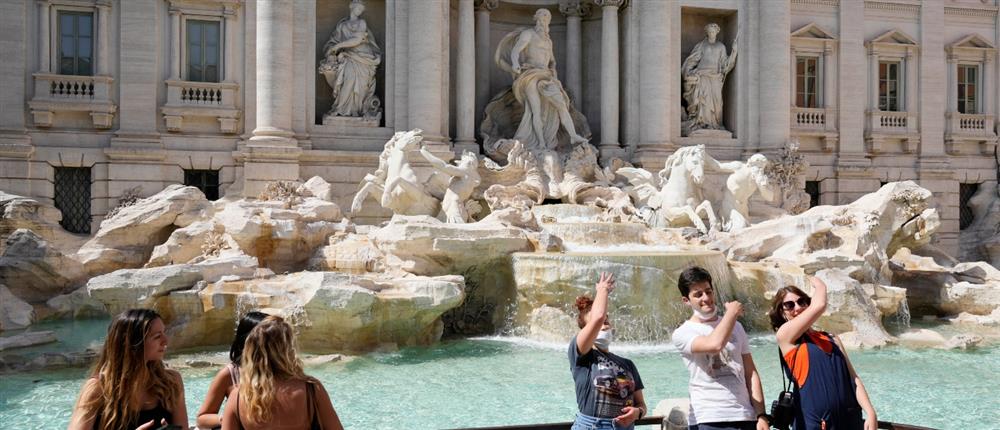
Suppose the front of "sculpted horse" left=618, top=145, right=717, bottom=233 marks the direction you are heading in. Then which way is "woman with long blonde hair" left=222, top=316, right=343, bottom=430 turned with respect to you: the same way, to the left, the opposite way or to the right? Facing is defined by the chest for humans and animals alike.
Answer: the opposite way

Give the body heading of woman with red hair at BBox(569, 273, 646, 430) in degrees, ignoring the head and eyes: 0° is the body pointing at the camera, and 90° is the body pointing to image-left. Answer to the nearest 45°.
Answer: approximately 315°

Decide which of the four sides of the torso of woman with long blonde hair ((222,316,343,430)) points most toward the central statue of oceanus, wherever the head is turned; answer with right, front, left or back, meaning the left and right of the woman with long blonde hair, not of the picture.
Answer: front

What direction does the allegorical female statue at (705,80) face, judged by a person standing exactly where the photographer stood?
facing the viewer

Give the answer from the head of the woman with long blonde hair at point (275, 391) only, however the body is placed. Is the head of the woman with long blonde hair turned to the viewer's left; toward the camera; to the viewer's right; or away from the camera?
away from the camera

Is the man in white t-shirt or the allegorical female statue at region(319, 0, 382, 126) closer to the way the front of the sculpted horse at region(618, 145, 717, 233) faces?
the man in white t-shirt

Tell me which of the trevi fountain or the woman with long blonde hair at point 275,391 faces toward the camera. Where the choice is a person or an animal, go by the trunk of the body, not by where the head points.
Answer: the trevi fountain

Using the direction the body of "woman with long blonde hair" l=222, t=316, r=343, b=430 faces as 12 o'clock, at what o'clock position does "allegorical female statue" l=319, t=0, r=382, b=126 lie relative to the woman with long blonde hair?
The allegorical female statue is roughly at 12 o'clock from the woman with long blonde hair.

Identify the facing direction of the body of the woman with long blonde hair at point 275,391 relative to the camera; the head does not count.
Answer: away from the camera

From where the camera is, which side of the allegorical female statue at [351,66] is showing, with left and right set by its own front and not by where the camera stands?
front

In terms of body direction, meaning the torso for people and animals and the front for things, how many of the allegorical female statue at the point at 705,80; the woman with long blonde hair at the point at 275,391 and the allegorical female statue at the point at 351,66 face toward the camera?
2

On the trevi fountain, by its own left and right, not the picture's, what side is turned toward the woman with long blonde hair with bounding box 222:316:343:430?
front

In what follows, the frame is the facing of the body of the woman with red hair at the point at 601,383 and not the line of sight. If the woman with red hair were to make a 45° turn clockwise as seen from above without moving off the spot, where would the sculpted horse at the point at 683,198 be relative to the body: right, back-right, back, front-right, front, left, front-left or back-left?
back

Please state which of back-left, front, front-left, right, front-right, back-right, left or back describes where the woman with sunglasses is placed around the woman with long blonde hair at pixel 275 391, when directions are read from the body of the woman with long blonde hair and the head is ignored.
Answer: right

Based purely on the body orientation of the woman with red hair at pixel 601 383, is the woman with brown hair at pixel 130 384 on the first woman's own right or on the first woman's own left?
on the first woman's own right

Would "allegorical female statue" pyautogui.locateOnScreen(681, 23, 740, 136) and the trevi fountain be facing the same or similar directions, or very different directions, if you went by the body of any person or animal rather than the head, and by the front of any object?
same or similar directions

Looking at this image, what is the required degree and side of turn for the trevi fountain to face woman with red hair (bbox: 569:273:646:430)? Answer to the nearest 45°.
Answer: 0° — it already faces them

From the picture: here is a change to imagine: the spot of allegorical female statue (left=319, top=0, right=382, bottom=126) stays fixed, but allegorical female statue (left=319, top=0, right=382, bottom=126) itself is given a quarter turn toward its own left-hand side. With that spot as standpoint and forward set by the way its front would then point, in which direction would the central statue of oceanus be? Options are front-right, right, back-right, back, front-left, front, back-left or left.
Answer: front

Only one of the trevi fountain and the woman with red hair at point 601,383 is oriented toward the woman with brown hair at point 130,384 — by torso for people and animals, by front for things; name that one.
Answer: the trevi fountain

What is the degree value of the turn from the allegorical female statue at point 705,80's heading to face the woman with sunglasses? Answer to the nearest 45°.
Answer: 0° — it already faces them
